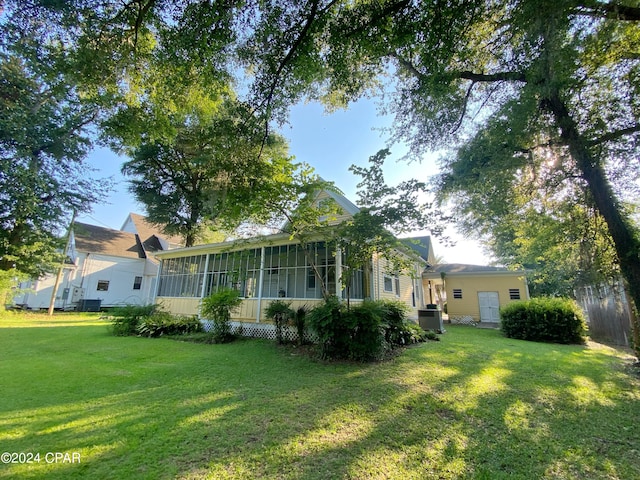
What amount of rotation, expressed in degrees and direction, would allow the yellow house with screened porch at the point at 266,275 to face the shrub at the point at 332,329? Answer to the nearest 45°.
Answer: approximately 90° to its left

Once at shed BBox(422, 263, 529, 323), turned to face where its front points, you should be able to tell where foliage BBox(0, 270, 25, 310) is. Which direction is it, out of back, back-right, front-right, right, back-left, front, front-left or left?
front-right

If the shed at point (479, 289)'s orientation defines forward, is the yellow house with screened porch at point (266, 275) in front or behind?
in front

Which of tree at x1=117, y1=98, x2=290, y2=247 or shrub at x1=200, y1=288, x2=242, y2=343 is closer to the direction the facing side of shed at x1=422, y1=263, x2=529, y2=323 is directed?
the shrub

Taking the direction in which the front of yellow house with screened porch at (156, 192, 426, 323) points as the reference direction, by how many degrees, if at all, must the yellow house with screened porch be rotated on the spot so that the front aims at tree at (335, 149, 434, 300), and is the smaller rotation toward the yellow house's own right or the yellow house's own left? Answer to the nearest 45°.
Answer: approximately 90° to the yellow house's own left

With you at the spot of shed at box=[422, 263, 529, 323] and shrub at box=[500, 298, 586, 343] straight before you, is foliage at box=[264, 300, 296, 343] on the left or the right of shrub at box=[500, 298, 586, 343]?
right

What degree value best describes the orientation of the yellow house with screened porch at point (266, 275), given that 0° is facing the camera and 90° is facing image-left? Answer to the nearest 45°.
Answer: approximately 45°

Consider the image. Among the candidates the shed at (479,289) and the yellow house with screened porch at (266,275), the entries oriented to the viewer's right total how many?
0

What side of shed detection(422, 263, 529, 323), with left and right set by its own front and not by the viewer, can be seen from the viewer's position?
front
